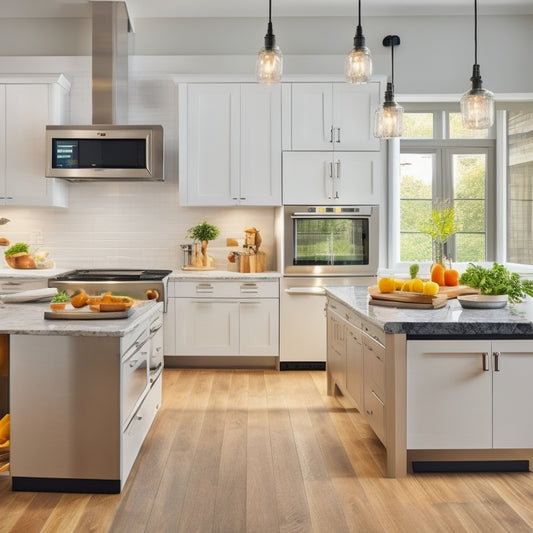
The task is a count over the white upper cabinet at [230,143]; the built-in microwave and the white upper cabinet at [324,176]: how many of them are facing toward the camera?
3

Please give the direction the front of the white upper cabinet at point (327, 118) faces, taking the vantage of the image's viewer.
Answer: facing the viewer

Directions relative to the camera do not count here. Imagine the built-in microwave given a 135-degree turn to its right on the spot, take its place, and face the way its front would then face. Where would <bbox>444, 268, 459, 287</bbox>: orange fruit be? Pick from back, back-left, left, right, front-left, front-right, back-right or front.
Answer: back

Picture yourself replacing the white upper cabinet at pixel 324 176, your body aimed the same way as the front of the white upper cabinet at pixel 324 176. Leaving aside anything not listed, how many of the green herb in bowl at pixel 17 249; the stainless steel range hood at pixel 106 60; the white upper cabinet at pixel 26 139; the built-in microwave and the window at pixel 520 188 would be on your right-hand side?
4

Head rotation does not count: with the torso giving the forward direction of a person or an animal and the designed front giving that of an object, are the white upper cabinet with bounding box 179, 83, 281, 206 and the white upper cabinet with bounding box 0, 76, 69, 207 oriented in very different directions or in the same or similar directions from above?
same or similar directions

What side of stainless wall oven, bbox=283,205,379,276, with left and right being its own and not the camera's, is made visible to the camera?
front

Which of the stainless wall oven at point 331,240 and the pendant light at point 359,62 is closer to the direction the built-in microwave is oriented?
the pendant light

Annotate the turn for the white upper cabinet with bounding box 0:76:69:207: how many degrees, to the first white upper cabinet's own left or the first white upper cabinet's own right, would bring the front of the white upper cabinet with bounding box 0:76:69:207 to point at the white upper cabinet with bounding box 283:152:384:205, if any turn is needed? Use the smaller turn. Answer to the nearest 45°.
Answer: approximately 90° to the first white upper cabinet's own left

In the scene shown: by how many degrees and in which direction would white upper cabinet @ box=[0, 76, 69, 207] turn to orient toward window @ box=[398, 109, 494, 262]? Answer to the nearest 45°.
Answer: approximately 90° to its left

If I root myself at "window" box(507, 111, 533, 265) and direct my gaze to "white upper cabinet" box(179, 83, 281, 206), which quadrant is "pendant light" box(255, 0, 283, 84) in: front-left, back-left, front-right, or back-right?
front-left

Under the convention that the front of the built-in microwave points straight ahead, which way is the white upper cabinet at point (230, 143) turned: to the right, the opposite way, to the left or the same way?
the same way

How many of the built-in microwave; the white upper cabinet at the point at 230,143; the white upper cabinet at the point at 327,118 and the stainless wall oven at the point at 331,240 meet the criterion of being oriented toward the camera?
4

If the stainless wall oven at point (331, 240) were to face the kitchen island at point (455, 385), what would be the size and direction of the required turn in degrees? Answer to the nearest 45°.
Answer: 0° — it already faces it

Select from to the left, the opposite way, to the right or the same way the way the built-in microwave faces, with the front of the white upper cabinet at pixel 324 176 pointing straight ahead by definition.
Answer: the same way

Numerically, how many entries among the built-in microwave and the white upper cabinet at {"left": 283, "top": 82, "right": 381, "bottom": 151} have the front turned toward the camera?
2

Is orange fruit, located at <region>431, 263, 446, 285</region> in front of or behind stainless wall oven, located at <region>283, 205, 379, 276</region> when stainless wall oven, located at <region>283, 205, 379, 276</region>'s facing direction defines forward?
in front

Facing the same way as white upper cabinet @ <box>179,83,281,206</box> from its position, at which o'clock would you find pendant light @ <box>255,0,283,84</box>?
The pendant light is roughly at 12 o'clock from the white upper cabinet.

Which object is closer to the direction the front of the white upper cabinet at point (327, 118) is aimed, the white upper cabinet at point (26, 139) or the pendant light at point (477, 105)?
the pendant light

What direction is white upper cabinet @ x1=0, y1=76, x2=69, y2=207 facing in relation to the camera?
toward the camera

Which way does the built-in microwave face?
toward the camera
